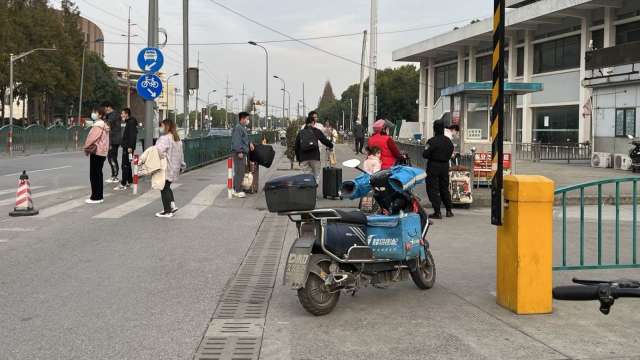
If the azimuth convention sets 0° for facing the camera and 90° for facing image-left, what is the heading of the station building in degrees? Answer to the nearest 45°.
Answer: approximately 45°

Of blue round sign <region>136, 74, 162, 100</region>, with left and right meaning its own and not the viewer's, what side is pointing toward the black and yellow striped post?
front

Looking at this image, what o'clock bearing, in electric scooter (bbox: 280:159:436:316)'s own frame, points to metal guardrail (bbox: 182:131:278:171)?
The metal guardrail is roughly at 10 o'clock from the electric scooter.

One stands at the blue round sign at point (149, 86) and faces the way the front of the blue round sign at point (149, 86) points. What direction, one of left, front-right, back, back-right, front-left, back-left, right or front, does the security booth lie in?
left

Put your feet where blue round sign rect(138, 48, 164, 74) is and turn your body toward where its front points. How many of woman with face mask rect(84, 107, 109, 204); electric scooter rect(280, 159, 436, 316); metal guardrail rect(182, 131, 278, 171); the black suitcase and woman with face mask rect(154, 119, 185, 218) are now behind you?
1

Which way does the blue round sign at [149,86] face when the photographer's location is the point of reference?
facing the viewer

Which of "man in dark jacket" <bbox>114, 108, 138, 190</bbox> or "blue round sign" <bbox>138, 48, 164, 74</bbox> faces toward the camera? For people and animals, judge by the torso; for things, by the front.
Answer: the blue round sign

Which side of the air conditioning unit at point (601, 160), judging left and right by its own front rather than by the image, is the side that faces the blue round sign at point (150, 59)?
front

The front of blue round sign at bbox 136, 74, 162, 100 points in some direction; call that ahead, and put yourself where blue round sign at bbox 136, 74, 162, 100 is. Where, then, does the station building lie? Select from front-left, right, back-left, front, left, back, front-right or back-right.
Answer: back-left

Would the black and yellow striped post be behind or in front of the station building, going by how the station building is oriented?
in front

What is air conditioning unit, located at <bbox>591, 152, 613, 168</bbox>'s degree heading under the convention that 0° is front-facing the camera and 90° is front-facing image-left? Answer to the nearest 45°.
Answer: approximately 45°

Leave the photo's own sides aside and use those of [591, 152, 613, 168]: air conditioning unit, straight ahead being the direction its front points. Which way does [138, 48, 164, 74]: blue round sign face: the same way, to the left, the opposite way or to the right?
to the left
